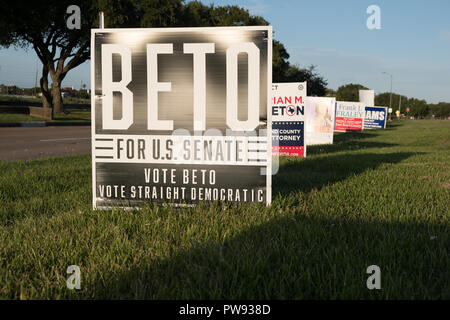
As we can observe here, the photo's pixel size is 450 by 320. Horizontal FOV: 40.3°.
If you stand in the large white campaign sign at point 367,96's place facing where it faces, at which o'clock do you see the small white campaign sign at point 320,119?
the small white campaign sign at point 320,119 is roughly at 12 o'clock from the large white campaign sign at point 367,96.

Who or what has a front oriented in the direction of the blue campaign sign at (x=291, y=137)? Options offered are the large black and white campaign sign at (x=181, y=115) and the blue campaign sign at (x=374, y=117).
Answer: the blue campaign sign at (x=374, y=117)

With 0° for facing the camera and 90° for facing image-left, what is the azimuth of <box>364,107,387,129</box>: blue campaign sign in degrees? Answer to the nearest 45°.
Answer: approximately 0°

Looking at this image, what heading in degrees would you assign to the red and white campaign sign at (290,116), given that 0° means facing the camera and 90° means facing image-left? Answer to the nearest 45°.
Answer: approximately 0°

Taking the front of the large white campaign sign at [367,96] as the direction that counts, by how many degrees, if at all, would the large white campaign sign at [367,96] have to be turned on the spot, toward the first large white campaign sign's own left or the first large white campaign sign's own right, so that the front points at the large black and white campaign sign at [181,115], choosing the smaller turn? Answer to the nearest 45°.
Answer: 0° — it already faces it

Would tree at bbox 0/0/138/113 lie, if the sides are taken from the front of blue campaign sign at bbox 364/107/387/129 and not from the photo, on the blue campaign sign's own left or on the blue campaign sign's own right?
on the blue campaign sign's own right

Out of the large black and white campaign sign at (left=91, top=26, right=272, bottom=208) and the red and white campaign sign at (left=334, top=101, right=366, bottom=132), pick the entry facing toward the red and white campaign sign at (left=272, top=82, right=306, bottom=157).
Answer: the red and white campaign sign at (left=334, top=101, right=366, bottom=132)

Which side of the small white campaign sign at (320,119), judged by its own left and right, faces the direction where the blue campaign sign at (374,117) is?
back

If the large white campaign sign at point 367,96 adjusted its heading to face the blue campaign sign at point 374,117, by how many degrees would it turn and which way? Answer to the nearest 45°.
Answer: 0° — it already faces it
